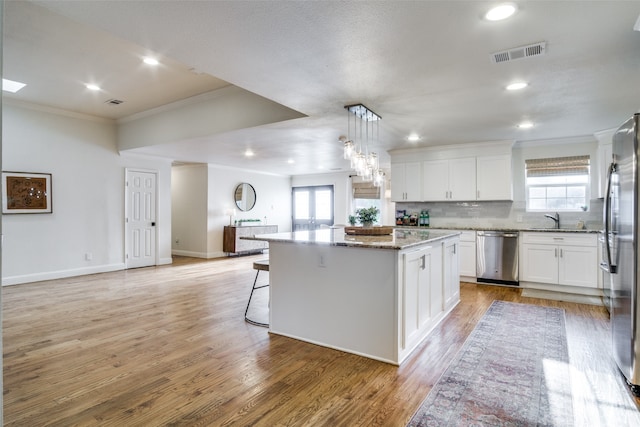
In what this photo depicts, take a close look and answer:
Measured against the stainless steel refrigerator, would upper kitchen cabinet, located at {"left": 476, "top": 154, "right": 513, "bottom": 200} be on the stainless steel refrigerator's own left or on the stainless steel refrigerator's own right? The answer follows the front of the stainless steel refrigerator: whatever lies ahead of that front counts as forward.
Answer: on the stainless steel refrigerator's own right

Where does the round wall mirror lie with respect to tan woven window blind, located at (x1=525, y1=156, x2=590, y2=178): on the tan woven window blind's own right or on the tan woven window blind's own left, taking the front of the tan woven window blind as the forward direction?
on the tan woven window blind's own right

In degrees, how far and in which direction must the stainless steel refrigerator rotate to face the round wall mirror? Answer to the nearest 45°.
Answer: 0° — it already faces it

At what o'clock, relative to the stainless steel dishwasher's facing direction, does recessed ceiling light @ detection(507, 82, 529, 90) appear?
The recessed ceiling light is roughly at 12 o'clock from the stainless steel dishwasher.

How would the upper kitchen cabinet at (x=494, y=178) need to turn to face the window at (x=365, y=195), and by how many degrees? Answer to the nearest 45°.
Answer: approximately 135° to its right

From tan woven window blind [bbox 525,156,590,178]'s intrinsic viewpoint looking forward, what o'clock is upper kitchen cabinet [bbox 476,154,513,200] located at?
The upper kitchen cabinet is roughly at 2 o'clock from the tan woven window blind.

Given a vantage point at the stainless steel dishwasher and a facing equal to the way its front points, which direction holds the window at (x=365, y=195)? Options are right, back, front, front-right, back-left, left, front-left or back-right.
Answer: back-right

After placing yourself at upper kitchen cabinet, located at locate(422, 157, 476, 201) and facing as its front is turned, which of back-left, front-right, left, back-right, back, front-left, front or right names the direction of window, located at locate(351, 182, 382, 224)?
back-right
